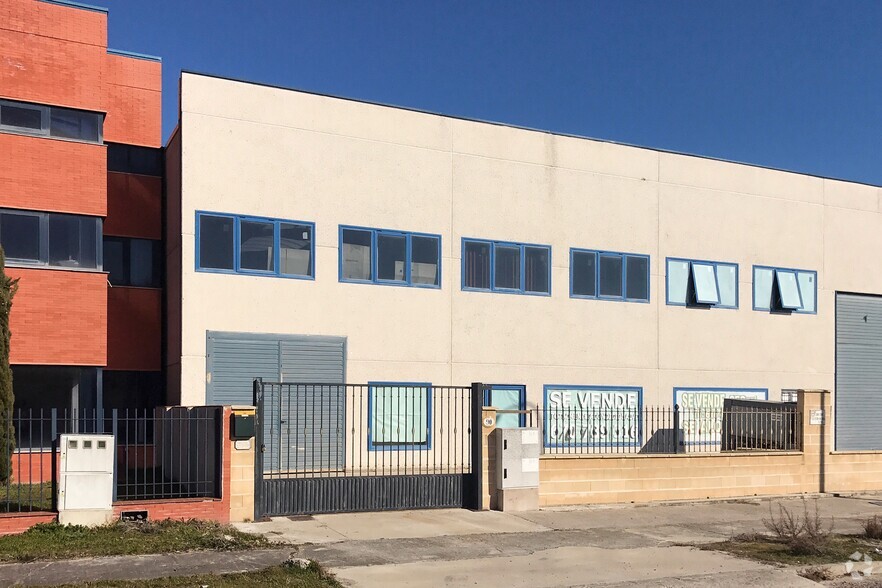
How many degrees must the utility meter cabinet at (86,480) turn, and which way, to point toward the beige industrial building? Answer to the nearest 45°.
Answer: approximately 135° to its left

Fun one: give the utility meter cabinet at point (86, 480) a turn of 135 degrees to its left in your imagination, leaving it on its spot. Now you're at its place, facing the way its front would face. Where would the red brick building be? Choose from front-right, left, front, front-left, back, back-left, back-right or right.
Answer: front-left

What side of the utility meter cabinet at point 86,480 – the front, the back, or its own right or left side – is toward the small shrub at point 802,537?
left

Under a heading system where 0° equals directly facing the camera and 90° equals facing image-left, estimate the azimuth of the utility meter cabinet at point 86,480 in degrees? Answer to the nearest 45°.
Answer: approximately 0°

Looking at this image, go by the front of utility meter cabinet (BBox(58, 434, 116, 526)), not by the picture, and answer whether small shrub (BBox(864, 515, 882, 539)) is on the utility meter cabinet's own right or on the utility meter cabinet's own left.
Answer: on the utility meter cabinet's own left
